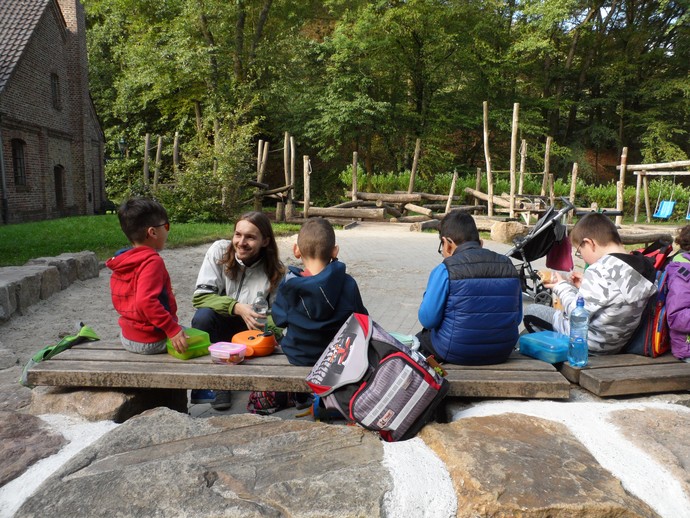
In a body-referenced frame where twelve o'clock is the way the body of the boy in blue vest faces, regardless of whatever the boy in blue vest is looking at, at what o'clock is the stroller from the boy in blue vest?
The stroller is roughly at 2 o'clock from the boy in blue vest.

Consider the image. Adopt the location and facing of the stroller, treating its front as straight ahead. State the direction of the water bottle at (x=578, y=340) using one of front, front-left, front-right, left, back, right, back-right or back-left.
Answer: left

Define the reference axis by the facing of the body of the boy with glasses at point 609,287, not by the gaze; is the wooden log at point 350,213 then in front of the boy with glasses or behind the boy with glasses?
in front

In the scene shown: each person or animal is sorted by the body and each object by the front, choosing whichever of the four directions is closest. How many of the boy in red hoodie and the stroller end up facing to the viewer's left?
1

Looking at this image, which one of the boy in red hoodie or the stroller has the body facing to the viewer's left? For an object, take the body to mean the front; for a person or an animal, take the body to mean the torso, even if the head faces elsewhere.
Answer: the stroller

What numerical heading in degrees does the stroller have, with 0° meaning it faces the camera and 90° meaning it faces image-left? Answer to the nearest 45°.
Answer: approximately 90°

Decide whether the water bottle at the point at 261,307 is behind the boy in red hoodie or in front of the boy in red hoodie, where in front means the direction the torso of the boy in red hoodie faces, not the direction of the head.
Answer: in front

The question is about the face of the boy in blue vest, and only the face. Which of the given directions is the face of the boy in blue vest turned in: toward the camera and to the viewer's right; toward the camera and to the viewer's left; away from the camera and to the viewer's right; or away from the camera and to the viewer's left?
away from the camera and to the viewer's left

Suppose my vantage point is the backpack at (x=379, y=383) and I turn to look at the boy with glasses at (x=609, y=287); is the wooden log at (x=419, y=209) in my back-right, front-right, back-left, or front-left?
front-left

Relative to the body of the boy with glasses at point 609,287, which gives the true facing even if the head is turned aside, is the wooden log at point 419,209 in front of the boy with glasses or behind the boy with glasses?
in front

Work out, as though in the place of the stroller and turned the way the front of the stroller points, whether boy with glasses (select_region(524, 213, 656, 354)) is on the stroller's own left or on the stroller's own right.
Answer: on the stroller's own left

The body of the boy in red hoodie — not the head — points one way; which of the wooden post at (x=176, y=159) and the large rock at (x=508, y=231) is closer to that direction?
the large rock

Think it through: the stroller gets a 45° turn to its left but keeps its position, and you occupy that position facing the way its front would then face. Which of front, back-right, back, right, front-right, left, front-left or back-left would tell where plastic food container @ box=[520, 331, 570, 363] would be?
front-left

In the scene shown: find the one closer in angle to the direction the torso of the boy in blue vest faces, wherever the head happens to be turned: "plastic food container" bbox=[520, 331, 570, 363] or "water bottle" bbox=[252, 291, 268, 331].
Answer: the water bottle

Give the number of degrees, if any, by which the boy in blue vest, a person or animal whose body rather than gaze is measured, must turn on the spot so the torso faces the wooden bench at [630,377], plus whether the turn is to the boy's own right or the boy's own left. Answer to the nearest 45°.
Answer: approximately 135° to the boy's own right

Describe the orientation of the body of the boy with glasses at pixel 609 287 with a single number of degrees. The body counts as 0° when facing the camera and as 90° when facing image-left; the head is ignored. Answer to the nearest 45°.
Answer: approximately 135°
